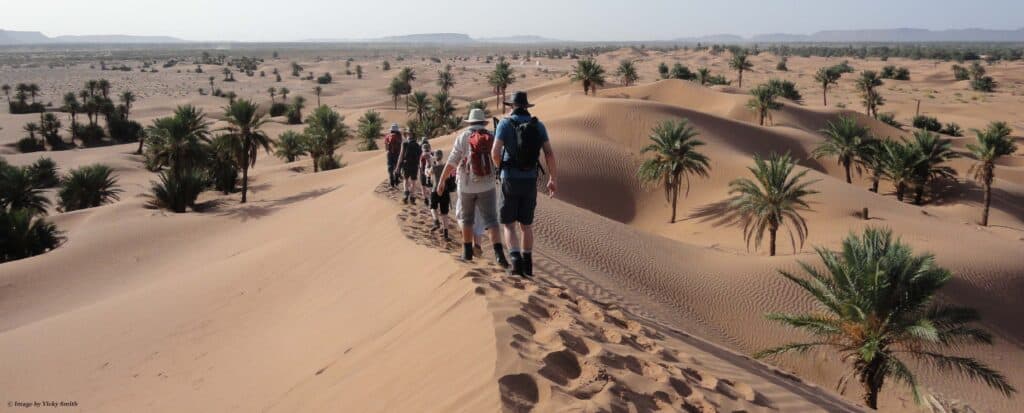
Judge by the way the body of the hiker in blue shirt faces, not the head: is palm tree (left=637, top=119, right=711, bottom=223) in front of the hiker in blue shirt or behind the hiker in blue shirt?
in front

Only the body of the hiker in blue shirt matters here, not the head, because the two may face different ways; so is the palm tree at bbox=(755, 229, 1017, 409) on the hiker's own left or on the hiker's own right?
on the hiker's own right

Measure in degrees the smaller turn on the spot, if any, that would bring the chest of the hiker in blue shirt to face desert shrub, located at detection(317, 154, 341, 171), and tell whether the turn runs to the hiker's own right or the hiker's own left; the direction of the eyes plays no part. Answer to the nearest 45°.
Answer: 0° — they already face it

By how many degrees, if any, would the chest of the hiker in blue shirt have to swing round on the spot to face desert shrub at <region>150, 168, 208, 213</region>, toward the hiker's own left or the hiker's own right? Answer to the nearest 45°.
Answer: approximately 45° to the hiker's own left

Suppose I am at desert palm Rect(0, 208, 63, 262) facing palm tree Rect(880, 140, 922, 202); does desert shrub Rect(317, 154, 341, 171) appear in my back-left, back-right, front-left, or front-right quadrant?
front-left

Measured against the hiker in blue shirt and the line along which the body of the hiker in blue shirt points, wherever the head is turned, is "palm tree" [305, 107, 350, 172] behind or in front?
in front

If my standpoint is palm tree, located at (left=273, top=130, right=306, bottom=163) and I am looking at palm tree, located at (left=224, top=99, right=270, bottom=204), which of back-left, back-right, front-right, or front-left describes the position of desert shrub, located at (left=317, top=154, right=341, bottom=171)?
front-left

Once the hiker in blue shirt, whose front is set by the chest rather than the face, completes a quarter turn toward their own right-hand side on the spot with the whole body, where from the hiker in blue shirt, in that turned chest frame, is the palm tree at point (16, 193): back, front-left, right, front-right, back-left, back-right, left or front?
back-left

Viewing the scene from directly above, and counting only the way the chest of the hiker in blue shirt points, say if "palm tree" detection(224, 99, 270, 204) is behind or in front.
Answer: in front

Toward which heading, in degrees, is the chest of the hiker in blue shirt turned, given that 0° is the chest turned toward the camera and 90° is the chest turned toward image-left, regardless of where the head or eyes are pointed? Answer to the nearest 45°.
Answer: approximately 180°
